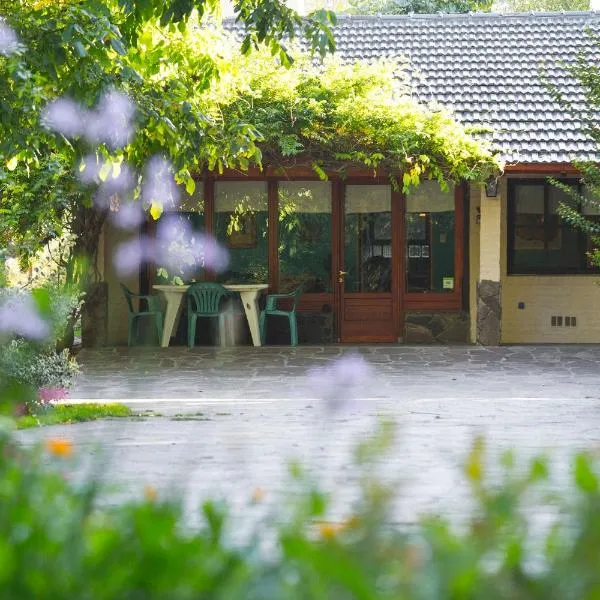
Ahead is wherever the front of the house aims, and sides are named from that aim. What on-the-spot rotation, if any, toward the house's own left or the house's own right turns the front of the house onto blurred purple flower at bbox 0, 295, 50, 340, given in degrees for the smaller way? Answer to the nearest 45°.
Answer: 0° — it already faces it

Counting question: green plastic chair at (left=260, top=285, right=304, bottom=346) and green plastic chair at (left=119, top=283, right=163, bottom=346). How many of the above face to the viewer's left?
1

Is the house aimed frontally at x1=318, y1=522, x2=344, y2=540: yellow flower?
yes

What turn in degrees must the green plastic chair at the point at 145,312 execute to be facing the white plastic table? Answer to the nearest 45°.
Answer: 0° — it already faces it

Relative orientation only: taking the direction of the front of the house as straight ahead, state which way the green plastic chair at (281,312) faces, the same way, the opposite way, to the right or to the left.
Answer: to the right

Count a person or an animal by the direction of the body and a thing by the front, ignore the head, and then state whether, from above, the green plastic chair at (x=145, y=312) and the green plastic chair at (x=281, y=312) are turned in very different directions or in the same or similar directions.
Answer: very different directions

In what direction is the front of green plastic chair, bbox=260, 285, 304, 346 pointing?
to the viewer's left

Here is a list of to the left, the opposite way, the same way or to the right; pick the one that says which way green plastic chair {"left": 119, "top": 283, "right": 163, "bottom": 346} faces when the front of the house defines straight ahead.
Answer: to the left

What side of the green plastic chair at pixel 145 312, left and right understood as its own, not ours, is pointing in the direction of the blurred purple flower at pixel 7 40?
right

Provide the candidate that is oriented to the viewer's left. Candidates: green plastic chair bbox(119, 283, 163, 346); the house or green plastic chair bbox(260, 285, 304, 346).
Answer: green plastic chair bbox(260, 285, 304, 346)

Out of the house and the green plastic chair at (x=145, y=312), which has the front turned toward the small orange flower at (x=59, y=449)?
the house

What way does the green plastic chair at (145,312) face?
to the viewer's right
